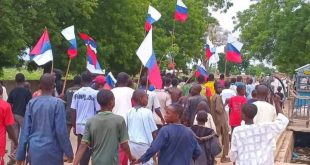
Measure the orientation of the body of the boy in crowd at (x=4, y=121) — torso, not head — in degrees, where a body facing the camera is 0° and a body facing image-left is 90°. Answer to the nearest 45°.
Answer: approximately 180°

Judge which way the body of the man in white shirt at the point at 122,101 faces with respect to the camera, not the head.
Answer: away from the camera

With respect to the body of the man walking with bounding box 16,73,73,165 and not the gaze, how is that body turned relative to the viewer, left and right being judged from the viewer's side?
facing away from the viewer

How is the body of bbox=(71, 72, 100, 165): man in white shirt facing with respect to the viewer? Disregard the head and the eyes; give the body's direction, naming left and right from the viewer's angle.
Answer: facing away from the viewer

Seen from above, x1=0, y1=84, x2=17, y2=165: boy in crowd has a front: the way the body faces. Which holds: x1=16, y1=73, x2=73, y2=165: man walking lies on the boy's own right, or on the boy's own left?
on the boy's own right

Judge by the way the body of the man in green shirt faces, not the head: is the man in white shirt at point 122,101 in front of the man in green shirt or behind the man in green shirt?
in front

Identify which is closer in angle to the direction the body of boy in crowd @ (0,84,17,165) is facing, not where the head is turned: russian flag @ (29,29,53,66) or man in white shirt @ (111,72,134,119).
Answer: the russian flag

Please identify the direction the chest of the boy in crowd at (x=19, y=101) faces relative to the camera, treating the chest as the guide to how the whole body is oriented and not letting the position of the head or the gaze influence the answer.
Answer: away from the camera

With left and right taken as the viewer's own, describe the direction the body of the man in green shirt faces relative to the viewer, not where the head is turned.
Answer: facing away from the viewer

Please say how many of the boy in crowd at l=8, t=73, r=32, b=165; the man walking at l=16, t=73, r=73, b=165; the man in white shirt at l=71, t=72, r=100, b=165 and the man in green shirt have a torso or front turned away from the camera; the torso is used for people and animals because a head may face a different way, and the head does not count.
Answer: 4

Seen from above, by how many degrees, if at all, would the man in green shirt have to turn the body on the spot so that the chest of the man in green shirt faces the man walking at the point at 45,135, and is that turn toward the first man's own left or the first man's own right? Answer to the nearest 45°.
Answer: approximately 90° to the first man's own left

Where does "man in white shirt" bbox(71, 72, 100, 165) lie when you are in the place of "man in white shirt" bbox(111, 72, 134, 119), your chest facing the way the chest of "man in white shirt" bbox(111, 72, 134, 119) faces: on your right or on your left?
on your left

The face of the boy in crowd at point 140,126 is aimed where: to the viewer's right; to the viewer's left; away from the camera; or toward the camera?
away from the camera

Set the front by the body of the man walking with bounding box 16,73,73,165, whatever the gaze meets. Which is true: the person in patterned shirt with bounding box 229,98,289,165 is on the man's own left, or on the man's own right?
on the man's own right
